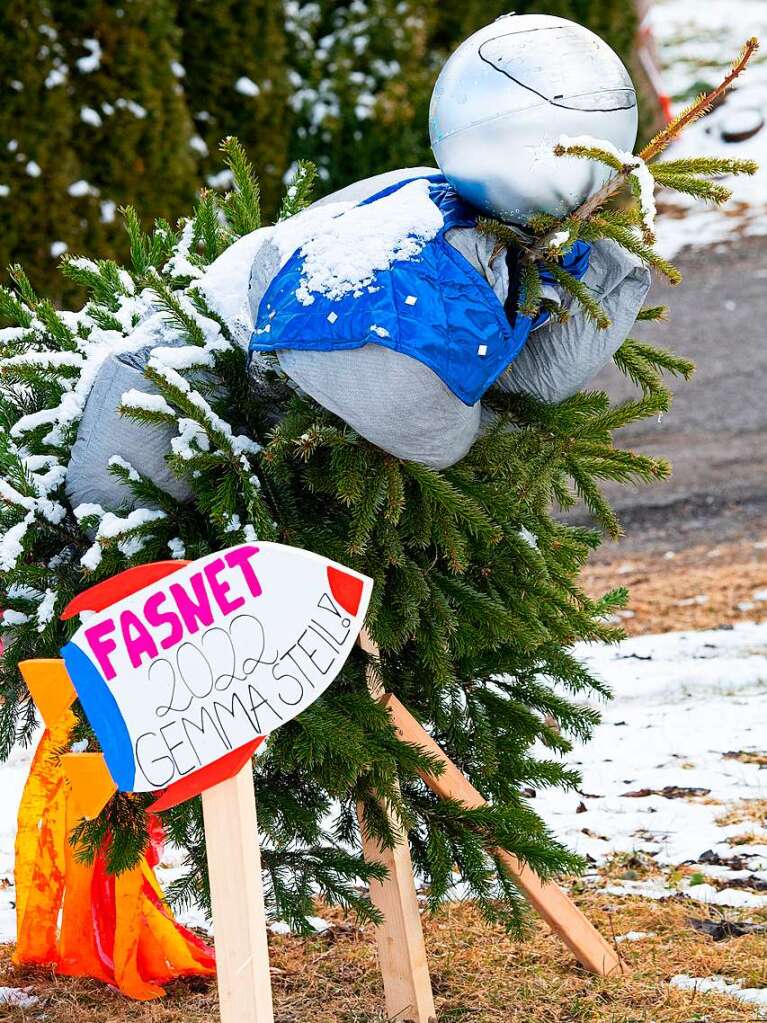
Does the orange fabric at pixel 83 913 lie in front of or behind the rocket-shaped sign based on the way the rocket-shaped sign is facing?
behind

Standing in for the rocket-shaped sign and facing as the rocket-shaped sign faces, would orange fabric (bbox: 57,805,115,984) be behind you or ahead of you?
behind

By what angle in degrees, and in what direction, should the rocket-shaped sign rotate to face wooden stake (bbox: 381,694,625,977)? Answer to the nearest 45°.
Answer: approximately 135° to its left

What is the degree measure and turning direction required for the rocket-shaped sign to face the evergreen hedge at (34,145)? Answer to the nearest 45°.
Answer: approximately 180°

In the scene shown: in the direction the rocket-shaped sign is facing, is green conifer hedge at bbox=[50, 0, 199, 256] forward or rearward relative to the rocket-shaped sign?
rearward

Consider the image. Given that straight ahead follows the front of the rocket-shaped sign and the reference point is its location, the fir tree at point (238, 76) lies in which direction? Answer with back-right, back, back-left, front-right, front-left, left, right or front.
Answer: back

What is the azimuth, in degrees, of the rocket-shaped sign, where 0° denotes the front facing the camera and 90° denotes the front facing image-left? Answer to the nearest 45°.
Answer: approximately 0°
